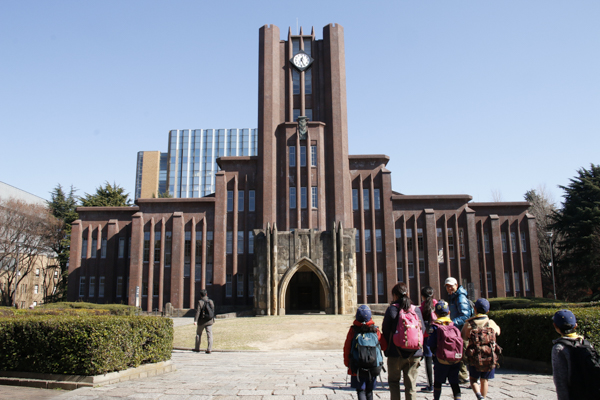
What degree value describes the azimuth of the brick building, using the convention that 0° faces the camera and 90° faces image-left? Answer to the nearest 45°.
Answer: approximately 0°

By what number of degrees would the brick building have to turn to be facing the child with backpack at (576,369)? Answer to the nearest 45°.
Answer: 0° — it already faces them

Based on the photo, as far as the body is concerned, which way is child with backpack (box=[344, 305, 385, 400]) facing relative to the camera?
away from the camera

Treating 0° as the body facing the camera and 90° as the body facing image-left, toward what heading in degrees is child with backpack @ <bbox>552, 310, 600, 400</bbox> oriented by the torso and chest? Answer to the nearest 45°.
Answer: approximately 135°

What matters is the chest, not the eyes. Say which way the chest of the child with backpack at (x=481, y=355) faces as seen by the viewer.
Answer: away from the camera

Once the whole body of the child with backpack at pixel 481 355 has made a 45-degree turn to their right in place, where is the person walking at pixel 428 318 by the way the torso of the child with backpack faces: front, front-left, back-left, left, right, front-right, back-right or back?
left

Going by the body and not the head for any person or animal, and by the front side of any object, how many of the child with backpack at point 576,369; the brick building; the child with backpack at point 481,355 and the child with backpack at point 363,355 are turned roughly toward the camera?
1

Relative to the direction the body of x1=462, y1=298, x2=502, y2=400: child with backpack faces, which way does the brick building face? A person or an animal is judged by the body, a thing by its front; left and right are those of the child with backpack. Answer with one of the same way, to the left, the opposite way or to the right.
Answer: the opposite way

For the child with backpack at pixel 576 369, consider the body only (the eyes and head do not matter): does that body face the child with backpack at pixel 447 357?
yes

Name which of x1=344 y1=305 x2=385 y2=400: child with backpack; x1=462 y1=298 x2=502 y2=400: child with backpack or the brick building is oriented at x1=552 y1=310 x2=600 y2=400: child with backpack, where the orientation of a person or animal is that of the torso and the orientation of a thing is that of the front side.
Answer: the brick building

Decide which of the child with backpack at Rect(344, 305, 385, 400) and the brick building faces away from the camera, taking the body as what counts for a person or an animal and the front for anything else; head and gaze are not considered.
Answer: the child with backpack

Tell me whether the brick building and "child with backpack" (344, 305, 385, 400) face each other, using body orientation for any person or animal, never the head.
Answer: yes

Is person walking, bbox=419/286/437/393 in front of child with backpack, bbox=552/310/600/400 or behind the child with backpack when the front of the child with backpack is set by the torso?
in front

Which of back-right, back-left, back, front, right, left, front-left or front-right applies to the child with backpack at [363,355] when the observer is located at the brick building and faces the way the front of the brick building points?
front

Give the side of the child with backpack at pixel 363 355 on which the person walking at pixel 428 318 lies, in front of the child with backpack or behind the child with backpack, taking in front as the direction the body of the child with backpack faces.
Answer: in front

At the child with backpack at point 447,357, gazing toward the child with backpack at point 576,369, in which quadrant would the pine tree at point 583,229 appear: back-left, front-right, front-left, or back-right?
back-left

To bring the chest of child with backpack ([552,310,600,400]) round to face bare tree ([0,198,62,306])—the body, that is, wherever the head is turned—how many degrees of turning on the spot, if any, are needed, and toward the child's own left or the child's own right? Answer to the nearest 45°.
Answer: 0° — they already face it

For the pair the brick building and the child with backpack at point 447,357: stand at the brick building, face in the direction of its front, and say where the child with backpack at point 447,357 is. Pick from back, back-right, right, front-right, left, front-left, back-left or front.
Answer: front
